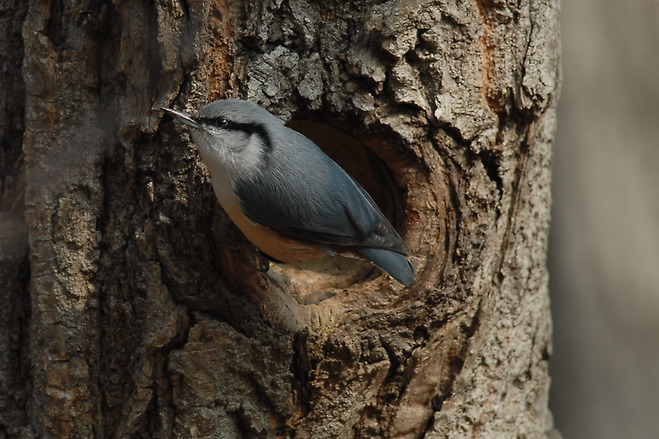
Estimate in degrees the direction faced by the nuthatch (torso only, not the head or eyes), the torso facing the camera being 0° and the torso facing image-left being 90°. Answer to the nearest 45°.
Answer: approximately 90°
